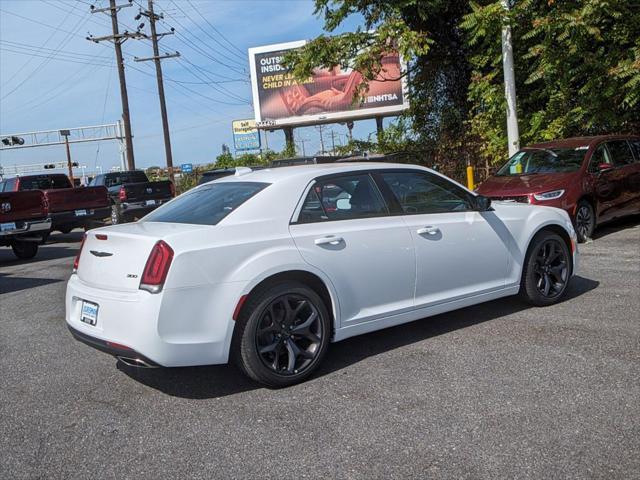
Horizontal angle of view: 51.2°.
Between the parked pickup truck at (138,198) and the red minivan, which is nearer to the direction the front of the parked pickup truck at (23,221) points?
the parked pickup truck at (138,198)

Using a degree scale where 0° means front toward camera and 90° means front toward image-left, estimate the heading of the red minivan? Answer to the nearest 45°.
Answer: approximately 45°

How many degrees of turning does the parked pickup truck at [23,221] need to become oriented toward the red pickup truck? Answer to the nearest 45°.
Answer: approximately 45° to its right

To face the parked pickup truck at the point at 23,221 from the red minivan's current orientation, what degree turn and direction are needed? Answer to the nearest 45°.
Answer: approximately 45° to its right

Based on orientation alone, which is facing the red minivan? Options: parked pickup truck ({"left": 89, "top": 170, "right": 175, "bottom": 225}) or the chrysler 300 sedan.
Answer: the chrysler 300 sedan

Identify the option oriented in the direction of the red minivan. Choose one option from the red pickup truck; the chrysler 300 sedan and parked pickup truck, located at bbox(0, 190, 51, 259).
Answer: the chrysler 300 sedan

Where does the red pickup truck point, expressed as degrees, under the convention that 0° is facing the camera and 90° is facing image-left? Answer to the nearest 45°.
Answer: approximately 135°

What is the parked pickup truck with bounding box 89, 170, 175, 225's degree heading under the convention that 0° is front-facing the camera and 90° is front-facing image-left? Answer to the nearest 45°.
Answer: approximately 135°

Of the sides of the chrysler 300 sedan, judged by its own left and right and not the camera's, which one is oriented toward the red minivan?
front

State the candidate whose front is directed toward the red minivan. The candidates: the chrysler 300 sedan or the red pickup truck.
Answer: the chrysler 300 sedan

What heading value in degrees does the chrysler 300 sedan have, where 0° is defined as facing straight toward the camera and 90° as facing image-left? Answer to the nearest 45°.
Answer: approximately 225°

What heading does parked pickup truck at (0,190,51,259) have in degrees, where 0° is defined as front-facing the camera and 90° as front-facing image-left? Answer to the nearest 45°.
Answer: approximately 135°

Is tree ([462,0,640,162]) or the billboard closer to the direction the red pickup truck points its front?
the billboard
